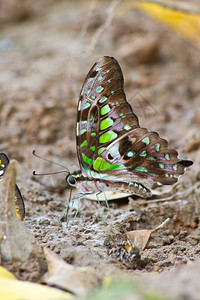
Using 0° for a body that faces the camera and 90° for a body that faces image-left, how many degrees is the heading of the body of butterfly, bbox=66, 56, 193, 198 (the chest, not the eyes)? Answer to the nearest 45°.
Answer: approximately 90°

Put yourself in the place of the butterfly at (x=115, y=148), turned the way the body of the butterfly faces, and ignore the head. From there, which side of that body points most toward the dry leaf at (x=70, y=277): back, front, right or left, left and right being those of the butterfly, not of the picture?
left

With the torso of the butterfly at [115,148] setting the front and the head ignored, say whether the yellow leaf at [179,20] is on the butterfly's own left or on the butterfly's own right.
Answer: on the butterfly's own right

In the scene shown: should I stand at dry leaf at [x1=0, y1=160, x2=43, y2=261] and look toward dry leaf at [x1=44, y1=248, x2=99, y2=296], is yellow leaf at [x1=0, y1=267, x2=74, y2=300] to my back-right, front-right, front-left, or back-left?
front-right

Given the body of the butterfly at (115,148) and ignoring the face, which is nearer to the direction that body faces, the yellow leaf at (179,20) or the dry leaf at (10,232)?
the dry leaf

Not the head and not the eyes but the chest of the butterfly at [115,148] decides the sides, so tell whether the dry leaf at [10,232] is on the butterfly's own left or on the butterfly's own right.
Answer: on the butterfly's own left

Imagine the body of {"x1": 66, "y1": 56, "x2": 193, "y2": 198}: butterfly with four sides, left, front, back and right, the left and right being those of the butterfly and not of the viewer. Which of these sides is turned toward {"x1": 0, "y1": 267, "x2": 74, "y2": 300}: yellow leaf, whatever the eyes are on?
left
